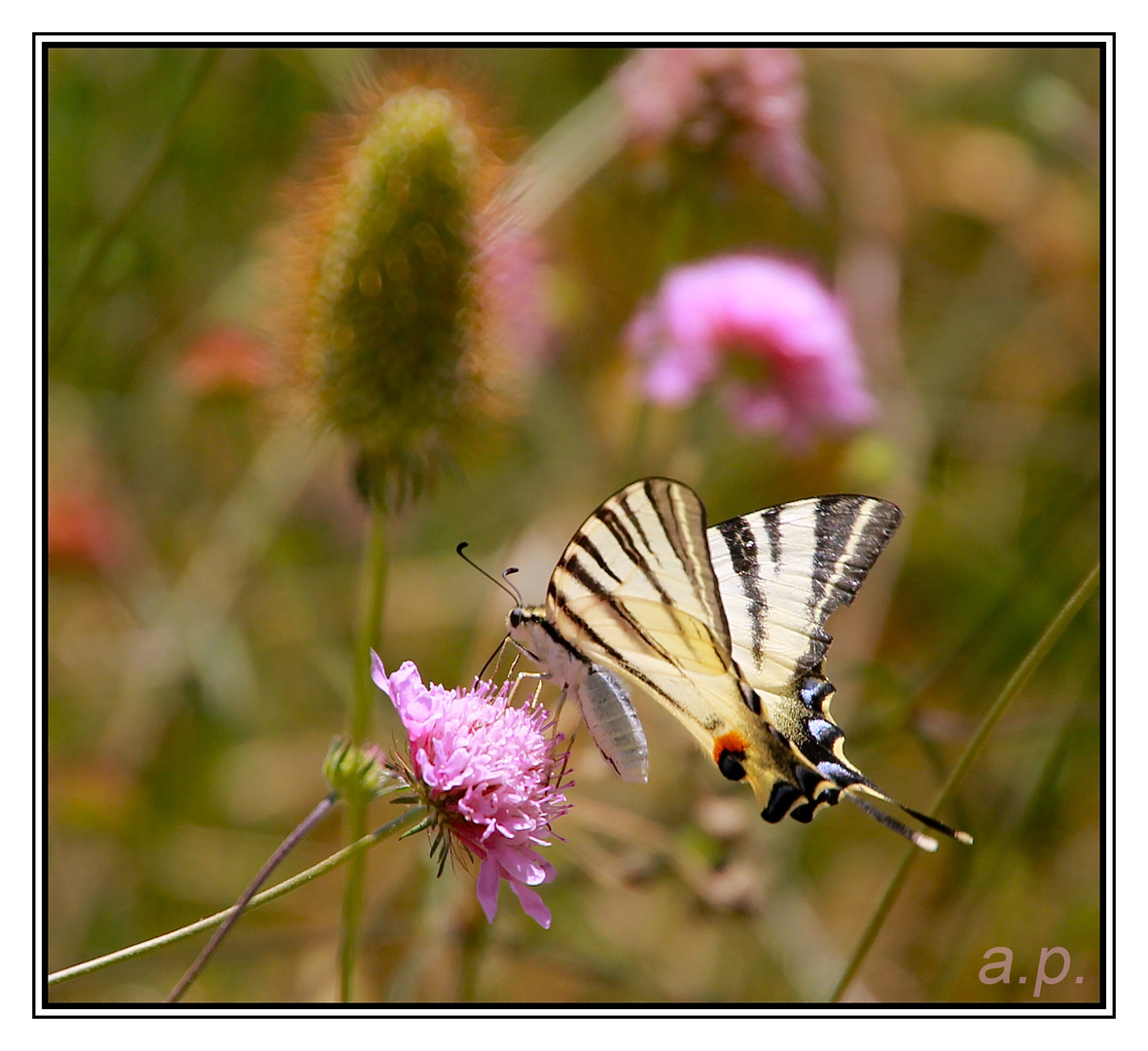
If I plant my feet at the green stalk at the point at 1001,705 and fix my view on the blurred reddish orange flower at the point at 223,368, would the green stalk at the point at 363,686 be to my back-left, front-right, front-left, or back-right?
front-left

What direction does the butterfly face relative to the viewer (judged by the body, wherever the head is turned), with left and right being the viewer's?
facing to the left of the viewer

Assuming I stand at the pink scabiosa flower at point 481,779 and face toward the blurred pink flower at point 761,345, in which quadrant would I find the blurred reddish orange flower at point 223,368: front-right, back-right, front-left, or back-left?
front-left

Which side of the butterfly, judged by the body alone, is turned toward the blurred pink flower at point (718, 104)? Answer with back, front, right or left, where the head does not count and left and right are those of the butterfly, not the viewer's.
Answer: right

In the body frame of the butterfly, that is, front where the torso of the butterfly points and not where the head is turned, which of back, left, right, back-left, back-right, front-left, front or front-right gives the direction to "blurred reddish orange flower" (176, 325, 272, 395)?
front-right

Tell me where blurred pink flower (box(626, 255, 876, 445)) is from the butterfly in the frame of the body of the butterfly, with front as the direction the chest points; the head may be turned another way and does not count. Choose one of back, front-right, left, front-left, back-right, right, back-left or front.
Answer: right

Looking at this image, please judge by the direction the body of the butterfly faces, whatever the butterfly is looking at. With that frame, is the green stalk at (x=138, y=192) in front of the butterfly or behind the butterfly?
in front

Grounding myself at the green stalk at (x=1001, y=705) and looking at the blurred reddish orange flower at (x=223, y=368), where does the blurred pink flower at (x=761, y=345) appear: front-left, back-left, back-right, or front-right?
front-right
